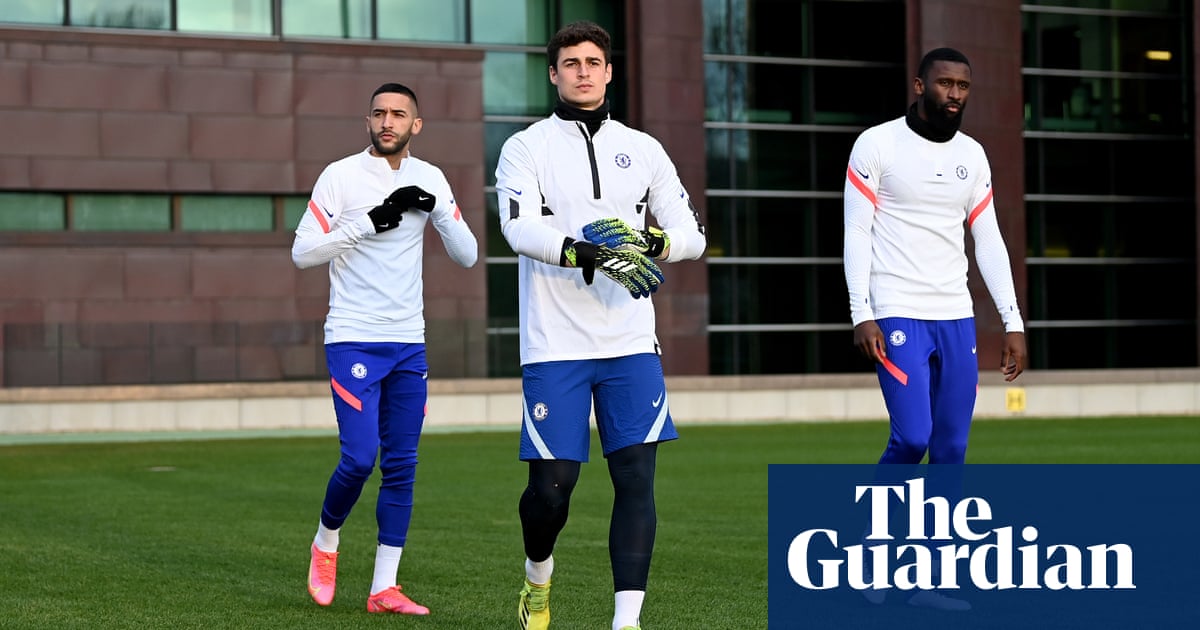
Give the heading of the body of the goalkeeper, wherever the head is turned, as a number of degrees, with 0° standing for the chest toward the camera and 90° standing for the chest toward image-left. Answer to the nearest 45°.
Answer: approximately 0°
